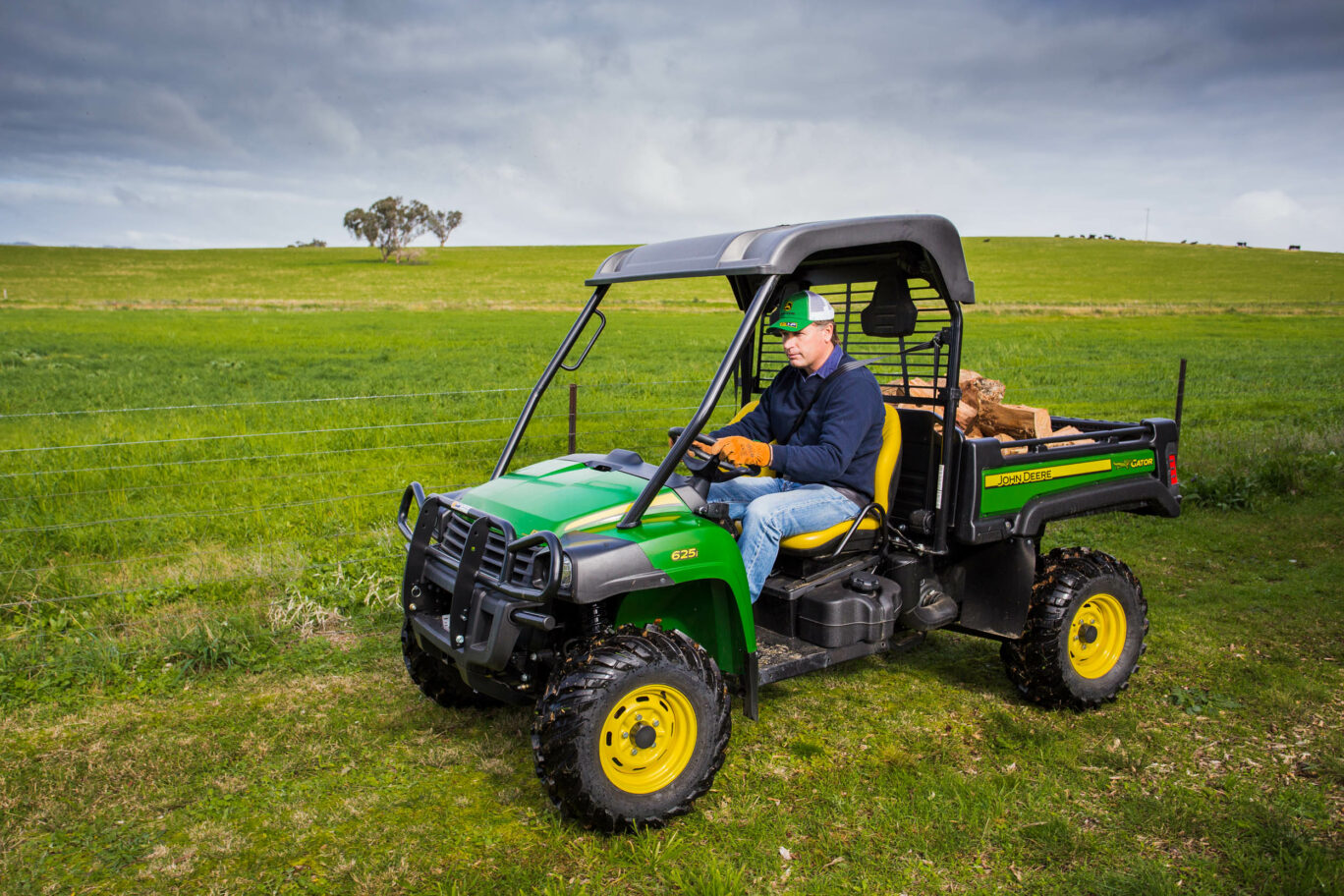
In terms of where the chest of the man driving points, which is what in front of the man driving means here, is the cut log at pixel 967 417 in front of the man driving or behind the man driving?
behind

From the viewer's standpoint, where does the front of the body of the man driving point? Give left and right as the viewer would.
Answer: facing the viewer and to the left of the viewer

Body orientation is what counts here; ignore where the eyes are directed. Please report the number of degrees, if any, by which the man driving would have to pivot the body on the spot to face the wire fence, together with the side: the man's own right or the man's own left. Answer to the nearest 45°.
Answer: approximately 90° to the man's own right

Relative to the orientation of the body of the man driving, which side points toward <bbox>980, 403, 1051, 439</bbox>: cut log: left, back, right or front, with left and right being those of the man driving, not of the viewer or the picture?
back

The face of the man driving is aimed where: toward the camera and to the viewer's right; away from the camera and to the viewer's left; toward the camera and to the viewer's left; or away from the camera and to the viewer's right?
toward the camera and to the viewer's left

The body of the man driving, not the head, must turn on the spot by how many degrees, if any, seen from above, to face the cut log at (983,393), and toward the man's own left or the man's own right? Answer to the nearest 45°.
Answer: approximately 180°
